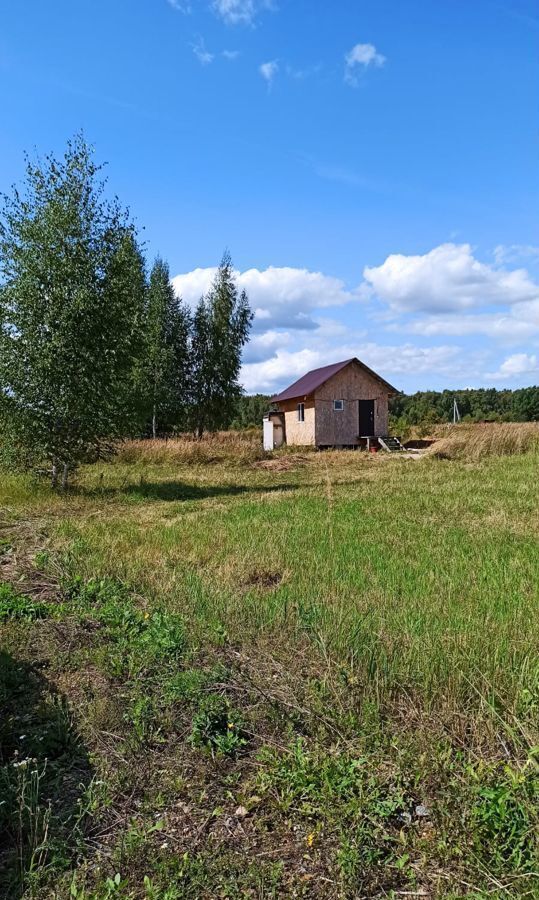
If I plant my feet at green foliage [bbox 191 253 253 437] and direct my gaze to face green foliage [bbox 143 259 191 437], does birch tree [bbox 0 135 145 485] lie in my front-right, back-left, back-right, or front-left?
front-left

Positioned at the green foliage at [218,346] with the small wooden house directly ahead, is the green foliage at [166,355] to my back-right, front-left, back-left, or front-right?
back-right

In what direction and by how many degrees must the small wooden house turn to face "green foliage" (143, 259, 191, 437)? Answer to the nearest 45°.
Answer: approximately 135° to its right

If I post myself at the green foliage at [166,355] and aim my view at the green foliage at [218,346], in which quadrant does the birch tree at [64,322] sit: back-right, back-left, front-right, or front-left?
back-right

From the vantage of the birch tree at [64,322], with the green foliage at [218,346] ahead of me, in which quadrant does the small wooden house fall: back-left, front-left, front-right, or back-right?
front-right

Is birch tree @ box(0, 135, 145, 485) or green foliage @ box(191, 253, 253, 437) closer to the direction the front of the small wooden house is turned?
the birch tree

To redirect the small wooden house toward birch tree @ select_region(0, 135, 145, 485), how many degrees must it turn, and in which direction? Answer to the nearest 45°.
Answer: approximately 45° to its right

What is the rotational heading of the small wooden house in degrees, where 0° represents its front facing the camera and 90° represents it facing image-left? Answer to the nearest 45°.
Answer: approximately 315°

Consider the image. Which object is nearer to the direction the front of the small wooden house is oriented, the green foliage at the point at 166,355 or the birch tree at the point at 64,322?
the birch tree
